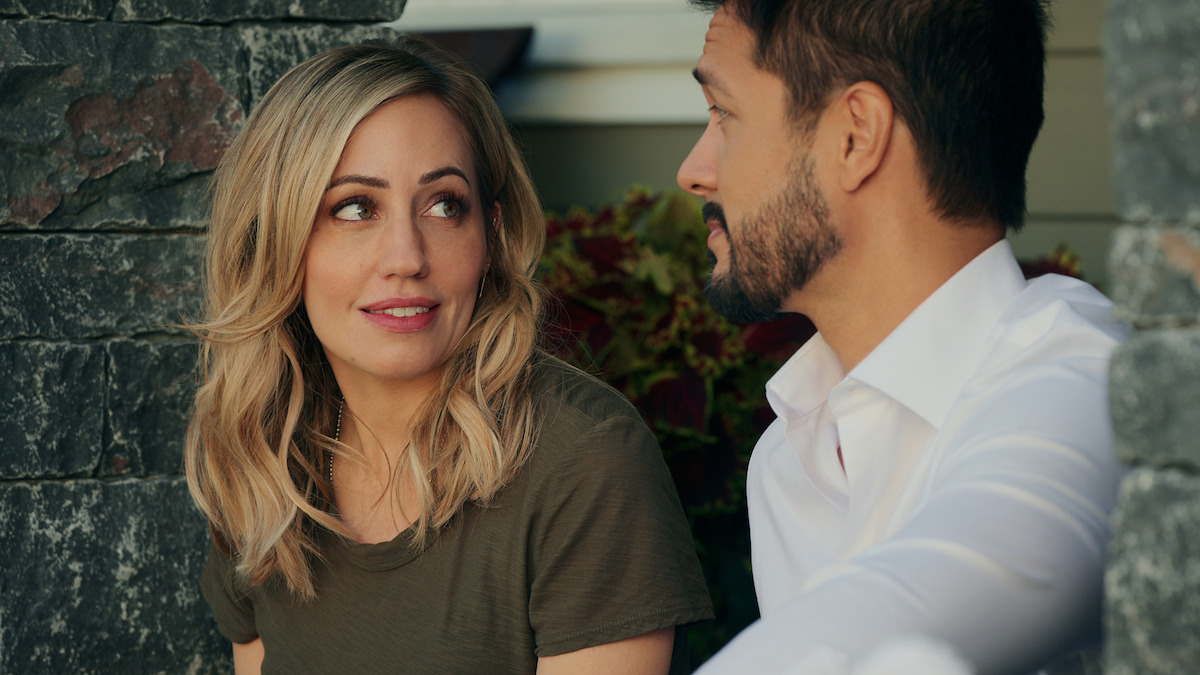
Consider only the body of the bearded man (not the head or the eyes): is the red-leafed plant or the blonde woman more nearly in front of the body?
the blonde woman

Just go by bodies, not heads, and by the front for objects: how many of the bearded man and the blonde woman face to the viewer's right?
0

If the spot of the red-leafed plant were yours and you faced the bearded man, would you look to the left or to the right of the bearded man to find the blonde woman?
right

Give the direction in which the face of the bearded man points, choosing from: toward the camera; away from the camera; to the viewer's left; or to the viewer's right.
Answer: to the viewer's left

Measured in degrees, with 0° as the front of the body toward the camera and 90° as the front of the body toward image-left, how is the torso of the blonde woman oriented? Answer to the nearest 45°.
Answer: approximately 45°

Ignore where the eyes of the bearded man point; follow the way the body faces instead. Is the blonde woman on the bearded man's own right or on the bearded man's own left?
on the bearded man's own right

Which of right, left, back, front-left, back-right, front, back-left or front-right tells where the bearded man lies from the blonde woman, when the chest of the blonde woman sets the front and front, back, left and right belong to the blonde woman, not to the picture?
left

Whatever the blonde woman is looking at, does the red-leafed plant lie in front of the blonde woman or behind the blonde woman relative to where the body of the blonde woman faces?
behind

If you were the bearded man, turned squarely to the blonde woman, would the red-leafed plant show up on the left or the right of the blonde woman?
right
